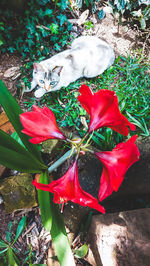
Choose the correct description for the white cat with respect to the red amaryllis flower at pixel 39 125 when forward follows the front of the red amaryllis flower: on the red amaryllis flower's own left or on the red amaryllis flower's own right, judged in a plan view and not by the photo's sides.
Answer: on the red amaryllis flower's own right

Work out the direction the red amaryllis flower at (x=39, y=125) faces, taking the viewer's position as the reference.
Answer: facing to the left of the viewer

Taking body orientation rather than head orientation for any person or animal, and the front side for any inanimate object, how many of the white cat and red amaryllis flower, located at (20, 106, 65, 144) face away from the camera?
0

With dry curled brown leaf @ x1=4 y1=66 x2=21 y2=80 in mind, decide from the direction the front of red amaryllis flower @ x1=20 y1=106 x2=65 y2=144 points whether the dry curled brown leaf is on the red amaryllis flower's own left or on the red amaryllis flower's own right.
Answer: on the red amaryllis flower's own right

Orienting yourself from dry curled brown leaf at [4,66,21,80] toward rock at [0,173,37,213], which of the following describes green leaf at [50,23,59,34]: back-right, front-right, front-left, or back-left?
back-left

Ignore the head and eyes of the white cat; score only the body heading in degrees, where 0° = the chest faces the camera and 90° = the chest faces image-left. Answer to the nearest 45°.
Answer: approximately 45°

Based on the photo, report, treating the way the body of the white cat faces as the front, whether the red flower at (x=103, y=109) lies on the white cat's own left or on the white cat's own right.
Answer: on the white cat's own left

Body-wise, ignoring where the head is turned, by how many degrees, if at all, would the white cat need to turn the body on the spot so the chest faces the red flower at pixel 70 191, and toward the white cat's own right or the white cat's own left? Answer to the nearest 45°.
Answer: approximately 45° to the white cat's own left

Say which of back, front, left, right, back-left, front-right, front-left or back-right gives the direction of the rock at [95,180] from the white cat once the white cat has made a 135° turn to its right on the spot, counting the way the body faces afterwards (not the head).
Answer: back
